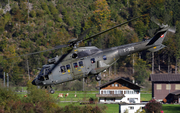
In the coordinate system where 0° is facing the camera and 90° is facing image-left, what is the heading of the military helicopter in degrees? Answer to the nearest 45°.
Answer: approximately 90°
